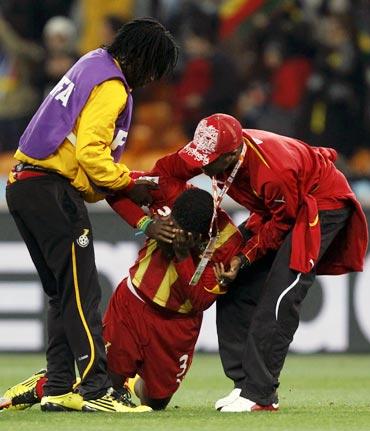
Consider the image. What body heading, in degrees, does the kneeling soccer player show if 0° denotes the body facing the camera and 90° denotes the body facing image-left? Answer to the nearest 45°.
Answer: approximately 315°

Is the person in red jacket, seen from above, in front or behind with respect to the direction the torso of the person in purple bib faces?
in front

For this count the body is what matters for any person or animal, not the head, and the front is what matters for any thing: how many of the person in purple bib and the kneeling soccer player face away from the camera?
0

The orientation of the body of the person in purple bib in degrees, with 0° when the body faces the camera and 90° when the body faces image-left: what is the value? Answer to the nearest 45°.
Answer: approximately 270°
